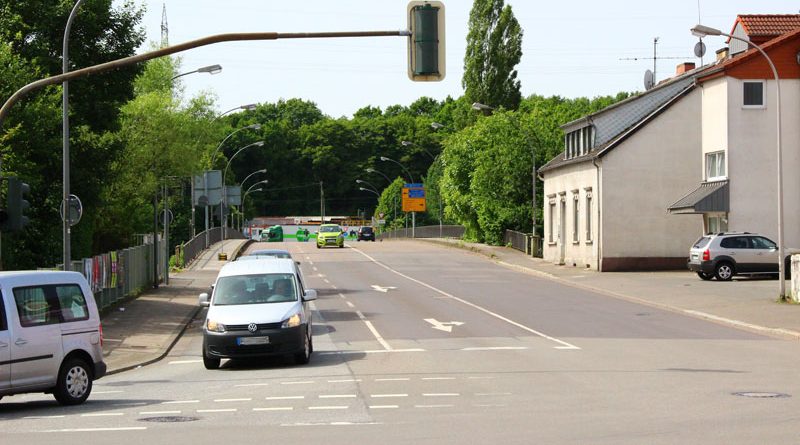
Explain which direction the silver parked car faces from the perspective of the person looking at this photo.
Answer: facing away from the viewer and to the right of the viewer

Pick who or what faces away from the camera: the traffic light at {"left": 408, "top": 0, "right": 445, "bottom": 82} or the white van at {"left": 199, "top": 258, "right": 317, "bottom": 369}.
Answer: the traffic light

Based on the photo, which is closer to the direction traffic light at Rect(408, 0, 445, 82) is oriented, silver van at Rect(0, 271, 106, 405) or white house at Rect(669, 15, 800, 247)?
the white house

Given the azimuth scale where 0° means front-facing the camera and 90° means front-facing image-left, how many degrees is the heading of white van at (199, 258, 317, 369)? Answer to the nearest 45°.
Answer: approximately 0°

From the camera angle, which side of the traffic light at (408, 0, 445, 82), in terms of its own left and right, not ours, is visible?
back
